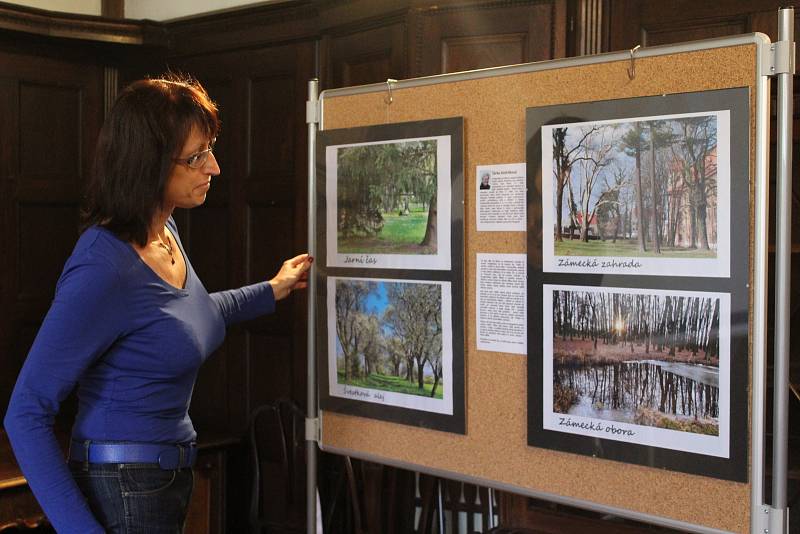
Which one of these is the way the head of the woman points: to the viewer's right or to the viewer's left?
to the viewer's right

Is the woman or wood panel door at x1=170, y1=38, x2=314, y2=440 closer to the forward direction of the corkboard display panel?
the woman

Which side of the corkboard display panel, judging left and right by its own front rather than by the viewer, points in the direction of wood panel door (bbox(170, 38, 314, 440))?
right

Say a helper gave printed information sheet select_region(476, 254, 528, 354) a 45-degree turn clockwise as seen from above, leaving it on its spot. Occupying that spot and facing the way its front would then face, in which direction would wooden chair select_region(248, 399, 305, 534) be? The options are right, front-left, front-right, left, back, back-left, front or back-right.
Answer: front-right

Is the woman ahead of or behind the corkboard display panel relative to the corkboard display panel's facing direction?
ahead

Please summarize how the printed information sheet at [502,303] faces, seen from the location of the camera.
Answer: facing the viewer and to the left of the viewer

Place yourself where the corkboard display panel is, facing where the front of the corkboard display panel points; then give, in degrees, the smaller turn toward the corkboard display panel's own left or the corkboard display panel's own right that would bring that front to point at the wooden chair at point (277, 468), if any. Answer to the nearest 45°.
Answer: approximately 90° to the corkboard display panel's own right

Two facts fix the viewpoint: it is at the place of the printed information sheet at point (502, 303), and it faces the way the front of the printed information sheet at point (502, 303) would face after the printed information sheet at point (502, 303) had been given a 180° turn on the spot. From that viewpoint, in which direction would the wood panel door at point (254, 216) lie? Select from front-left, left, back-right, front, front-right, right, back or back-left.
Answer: left
